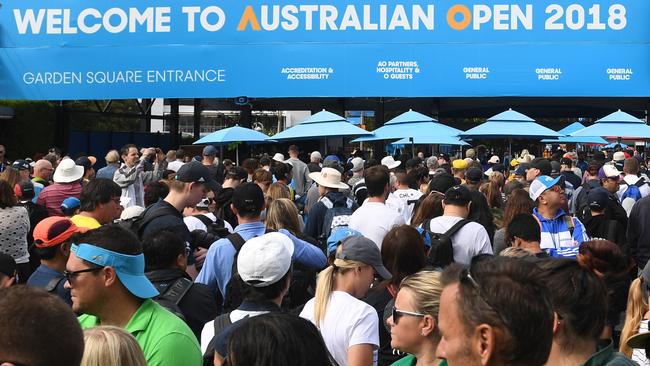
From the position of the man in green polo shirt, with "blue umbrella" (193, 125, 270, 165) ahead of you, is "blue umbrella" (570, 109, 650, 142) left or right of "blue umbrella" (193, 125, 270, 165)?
right

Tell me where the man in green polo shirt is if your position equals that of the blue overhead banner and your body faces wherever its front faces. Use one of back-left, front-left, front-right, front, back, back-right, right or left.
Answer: front

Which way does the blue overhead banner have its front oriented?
toward the camera

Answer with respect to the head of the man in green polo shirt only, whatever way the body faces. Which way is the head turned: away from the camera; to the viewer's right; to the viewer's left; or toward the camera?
to the viewer's left
